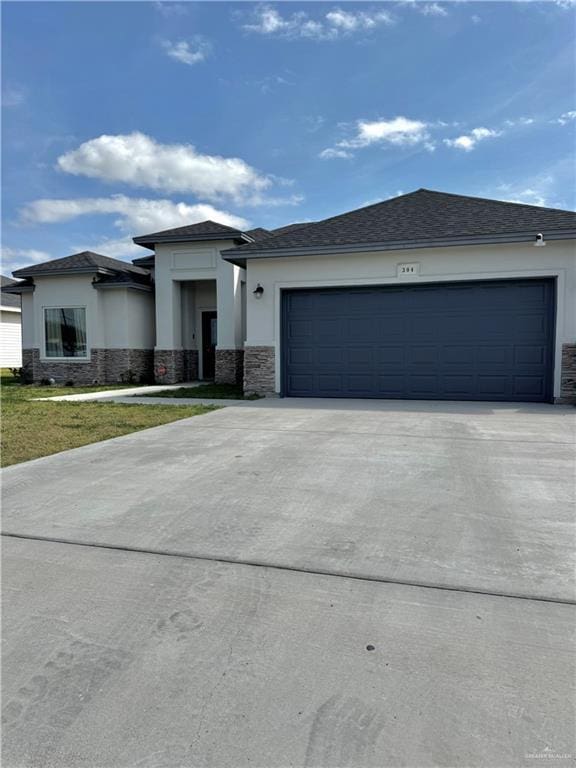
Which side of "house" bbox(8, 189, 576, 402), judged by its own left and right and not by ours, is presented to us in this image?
front

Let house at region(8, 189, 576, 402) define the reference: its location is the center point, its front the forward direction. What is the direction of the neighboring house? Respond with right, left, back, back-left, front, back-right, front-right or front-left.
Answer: back-right
